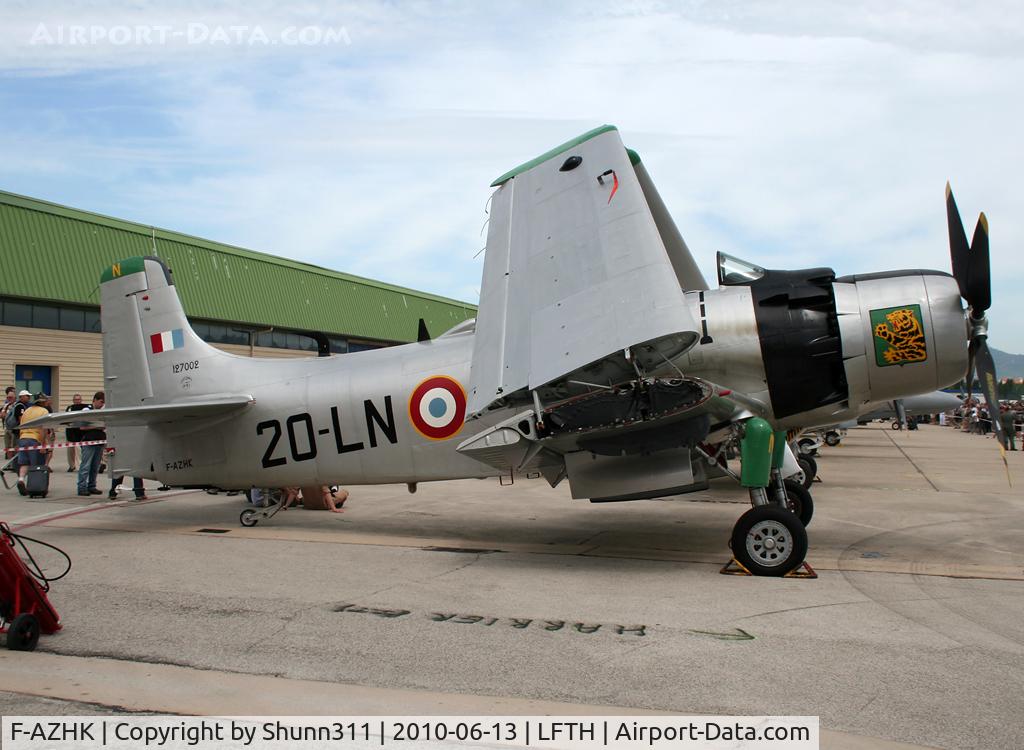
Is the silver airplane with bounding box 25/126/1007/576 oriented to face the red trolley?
no

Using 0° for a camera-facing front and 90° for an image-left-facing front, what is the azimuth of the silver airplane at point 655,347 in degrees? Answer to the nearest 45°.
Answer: approximately 270°

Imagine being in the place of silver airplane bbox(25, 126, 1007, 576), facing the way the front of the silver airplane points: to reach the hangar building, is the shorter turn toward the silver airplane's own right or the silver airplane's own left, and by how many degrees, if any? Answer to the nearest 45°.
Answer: approximately 135° to the silver airplane's own left
